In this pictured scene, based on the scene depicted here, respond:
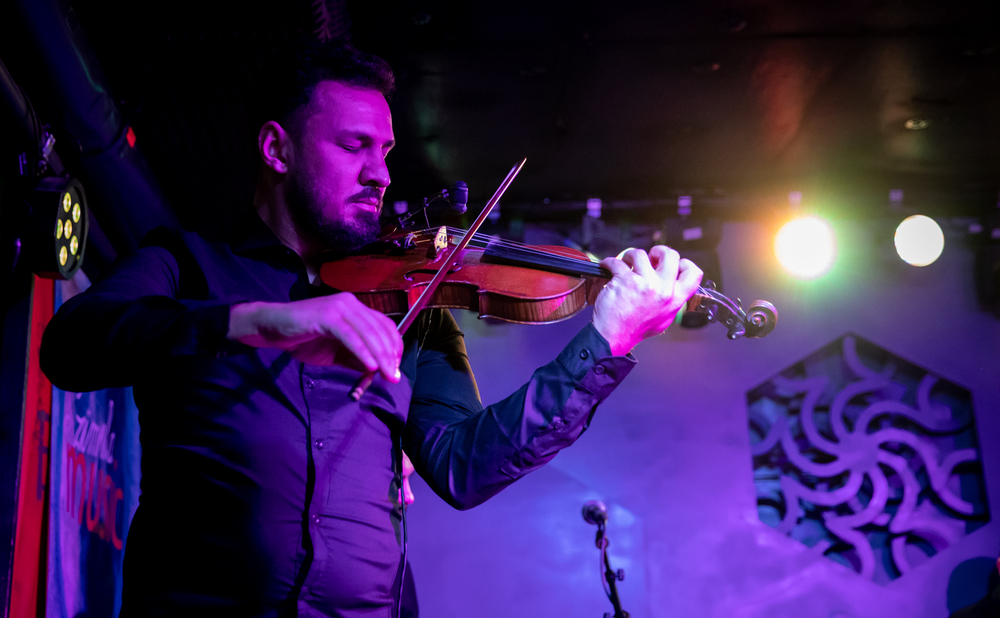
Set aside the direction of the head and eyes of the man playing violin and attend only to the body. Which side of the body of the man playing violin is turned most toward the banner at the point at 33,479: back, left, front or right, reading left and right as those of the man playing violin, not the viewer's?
back

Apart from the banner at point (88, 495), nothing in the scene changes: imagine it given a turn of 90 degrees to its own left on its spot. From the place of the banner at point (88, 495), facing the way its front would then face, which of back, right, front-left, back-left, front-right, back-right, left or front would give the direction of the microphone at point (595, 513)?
front-right

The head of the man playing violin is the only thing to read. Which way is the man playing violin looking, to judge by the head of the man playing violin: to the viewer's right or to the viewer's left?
to the viewer's right

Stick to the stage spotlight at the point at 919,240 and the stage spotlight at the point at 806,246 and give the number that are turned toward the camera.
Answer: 2

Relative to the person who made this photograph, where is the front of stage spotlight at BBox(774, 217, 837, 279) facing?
facing the viewer

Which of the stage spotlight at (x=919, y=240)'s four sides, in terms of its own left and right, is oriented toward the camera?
front

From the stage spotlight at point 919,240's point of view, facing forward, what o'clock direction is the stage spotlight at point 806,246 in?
the stage spotlight at point 806,246 is roughly at 2 o'clock from the stage spotlight at point 919,240.

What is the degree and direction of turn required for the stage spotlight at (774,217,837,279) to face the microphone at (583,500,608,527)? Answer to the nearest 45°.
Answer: approximately 45° to its right

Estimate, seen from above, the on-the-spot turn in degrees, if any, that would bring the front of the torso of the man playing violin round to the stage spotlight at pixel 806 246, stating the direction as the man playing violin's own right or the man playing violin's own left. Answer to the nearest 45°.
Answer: approximately 90° to the man playing violin's own left

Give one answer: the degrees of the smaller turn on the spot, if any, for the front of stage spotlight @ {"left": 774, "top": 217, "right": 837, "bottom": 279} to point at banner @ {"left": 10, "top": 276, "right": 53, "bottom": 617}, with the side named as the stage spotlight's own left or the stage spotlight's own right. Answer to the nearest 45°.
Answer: approximately 45° to the stage spotlight's own right

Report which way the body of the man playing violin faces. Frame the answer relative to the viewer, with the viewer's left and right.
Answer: facing the viewer and to the right of the viewer
